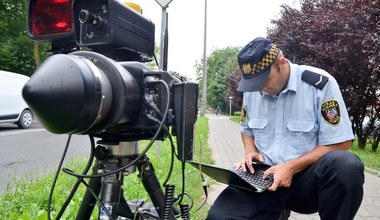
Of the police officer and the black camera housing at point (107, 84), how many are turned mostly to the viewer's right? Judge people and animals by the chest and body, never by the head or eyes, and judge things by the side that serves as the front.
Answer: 0

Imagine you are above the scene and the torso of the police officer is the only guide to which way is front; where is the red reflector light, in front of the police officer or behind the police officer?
in front

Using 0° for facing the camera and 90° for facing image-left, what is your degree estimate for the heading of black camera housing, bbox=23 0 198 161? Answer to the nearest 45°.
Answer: approximately 45°

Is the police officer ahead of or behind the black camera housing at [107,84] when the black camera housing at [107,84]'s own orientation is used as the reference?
behind

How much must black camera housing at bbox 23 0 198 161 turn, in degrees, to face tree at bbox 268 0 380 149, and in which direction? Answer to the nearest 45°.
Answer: approximately 180°

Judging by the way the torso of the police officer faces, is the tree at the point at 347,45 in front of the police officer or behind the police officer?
behind

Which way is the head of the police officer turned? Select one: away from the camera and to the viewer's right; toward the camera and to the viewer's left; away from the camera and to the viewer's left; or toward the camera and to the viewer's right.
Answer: toward the camera and to the viewer's left

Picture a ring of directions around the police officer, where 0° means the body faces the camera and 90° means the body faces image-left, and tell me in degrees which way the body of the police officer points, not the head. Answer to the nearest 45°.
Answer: approximately 45°

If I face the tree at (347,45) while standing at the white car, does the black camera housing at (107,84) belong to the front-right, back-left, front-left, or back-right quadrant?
front-right

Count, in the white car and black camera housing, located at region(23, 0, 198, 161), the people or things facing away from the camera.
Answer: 0

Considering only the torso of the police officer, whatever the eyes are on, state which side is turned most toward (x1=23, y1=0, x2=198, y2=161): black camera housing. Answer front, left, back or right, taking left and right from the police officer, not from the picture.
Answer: front
